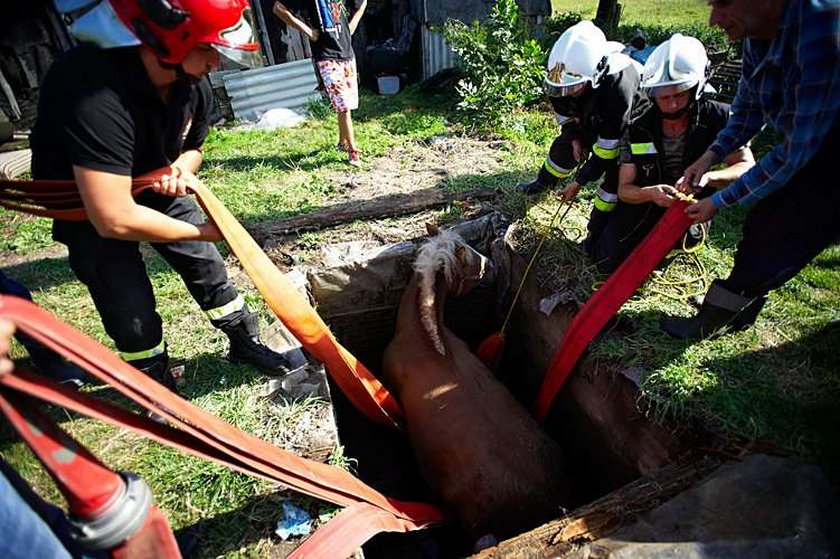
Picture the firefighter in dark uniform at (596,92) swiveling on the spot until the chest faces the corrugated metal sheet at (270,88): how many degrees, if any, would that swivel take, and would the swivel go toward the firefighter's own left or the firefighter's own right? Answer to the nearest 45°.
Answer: approximately 90° to the firefighter's own right

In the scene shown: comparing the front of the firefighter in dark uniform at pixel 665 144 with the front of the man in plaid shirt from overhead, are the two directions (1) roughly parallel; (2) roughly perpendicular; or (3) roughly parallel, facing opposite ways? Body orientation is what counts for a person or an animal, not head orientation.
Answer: roughly perpendicular

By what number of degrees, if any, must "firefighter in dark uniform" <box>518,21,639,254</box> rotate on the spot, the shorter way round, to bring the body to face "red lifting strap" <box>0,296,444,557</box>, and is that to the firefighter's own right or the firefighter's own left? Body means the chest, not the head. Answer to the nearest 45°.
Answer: approximately 45° to the firefighter's own left

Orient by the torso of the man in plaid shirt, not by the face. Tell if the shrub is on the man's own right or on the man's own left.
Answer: on the man's own right

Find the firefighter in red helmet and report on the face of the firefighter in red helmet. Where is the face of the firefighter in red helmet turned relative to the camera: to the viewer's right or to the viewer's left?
to the viewer's right

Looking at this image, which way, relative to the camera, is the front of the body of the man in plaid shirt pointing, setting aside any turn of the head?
to the viewer's left

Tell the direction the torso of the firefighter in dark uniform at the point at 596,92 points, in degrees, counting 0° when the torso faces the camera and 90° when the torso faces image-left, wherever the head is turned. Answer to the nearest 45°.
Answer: approximately 45°

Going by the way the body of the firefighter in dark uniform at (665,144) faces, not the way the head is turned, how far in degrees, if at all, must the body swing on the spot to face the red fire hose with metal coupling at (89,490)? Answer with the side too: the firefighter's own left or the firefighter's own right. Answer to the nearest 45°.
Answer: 0° — they already face it

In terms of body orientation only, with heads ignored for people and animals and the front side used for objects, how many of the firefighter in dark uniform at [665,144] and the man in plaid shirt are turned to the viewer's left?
1

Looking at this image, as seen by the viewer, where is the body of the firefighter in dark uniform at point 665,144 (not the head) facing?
toward the camera

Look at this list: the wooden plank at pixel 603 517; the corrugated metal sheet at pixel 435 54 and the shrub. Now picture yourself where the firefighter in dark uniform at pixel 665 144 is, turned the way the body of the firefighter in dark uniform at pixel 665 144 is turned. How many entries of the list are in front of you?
1

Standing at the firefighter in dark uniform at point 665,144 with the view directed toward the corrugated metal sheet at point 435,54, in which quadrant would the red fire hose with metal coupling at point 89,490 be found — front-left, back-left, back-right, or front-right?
back-left
